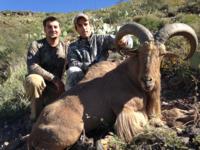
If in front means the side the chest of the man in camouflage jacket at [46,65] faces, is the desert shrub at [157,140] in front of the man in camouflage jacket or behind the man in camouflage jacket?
in front

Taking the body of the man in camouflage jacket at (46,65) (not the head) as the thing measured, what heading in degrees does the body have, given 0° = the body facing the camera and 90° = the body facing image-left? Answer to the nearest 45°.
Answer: approximately 0°

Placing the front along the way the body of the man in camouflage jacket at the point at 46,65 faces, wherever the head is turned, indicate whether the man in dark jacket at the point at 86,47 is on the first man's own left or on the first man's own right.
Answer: on the first man's own left

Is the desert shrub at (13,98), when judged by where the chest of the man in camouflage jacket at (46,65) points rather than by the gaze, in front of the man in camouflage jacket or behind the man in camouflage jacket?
behind
